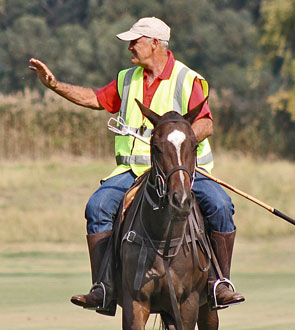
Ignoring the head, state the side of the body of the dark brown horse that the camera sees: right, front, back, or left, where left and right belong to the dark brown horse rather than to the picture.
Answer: front

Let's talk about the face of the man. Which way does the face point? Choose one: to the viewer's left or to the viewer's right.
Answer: to the viewer's left
